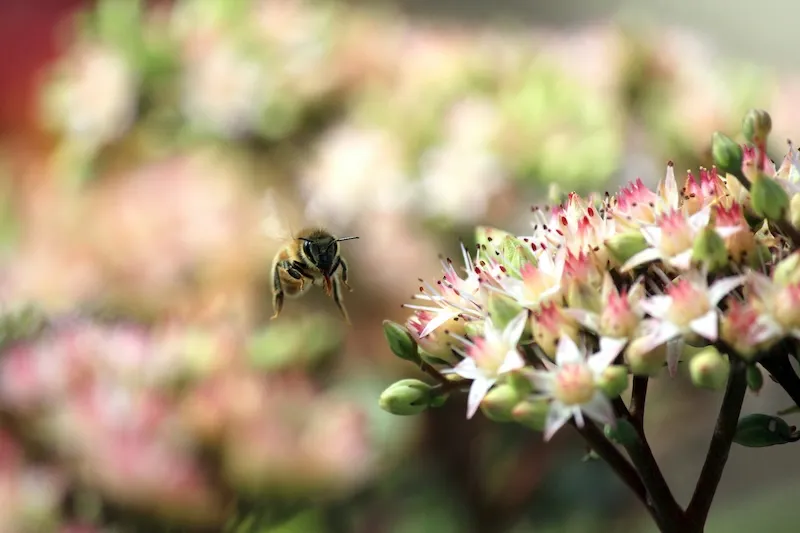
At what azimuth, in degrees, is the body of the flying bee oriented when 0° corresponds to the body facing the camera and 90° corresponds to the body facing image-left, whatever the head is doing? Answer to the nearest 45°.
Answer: approximately 315°
